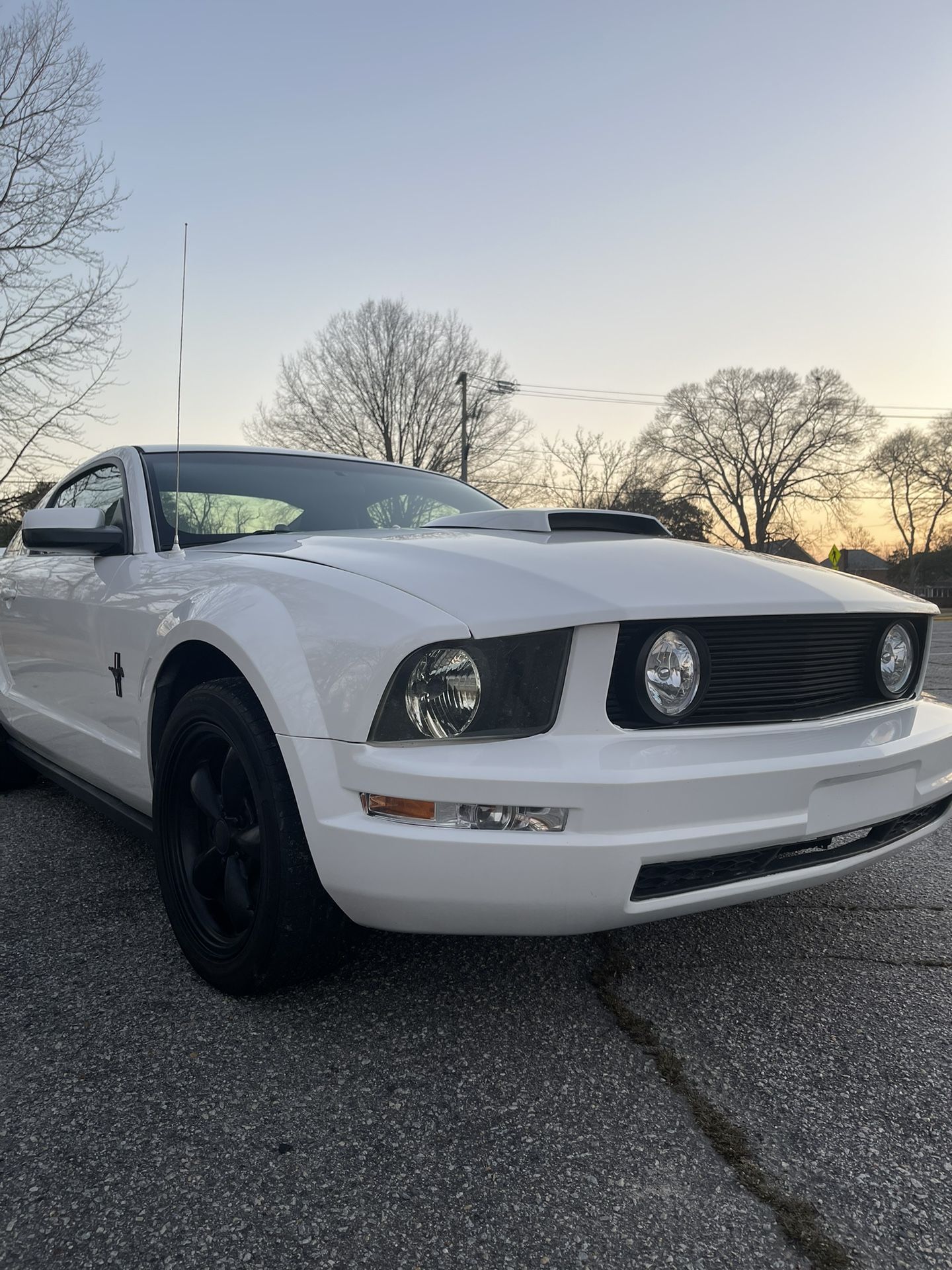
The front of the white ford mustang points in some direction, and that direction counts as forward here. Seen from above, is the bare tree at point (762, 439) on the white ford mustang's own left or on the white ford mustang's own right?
on the white ford mustang's own left

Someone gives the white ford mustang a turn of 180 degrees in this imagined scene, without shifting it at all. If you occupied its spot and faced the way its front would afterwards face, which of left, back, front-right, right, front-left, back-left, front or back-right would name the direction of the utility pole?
front-right

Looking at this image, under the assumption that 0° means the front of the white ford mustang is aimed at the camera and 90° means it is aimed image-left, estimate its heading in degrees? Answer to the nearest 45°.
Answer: approximately 315°
